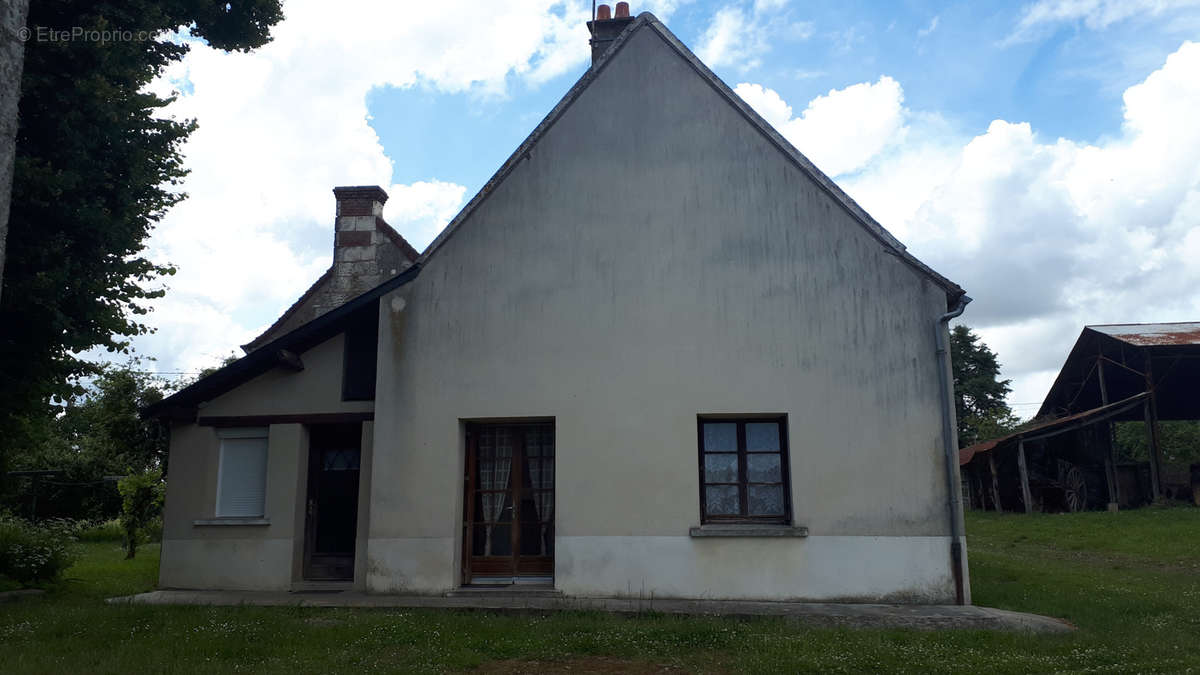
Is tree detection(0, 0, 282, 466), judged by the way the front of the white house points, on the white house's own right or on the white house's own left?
on the white house's own right

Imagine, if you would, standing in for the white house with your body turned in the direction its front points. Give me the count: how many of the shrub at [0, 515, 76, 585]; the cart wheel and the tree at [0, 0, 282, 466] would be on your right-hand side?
2

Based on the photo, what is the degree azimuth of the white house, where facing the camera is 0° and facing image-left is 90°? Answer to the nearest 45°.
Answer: approximately 0°

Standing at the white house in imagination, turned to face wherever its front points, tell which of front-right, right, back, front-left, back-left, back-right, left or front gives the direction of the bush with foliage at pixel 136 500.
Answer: back-right

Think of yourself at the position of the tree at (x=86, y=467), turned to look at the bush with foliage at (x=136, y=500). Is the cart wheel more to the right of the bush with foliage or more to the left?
left

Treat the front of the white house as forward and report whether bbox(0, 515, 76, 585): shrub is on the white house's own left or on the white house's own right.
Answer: on the white house's own right

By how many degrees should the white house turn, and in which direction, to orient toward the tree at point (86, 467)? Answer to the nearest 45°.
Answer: approximately 135° to its right
